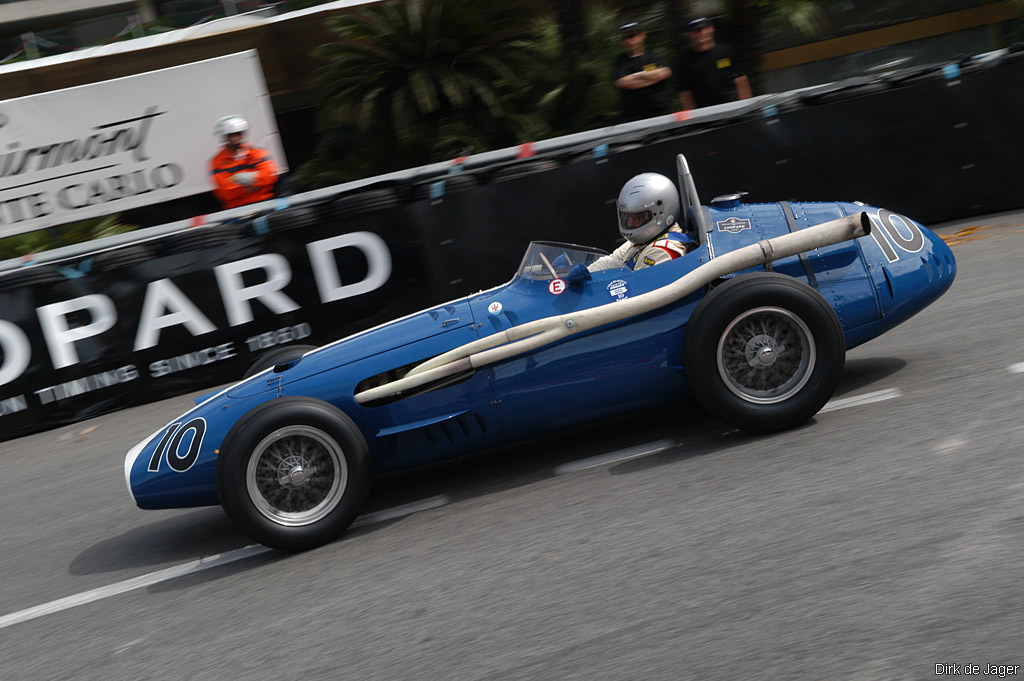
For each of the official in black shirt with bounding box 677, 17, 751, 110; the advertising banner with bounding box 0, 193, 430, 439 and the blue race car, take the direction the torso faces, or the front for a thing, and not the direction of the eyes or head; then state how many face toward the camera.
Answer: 2

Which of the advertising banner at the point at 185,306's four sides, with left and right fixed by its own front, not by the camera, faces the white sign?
back

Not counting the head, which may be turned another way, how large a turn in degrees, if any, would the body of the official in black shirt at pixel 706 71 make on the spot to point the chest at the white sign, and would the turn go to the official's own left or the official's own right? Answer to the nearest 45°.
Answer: approximately 90° to the official's own right

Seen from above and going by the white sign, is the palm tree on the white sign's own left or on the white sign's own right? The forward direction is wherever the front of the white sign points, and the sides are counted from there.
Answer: on the white sign's own left

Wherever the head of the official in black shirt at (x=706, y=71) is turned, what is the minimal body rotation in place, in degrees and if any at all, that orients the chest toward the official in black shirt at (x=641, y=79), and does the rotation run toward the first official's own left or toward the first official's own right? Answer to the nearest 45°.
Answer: approximately 90° to the first official's own right

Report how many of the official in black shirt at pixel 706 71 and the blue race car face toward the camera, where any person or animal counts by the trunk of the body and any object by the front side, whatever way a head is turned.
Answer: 1

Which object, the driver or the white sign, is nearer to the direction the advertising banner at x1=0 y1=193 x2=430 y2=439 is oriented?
the driver

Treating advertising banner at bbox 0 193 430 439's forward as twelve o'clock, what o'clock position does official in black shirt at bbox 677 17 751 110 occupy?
The official in black shirt is roughly at 9 o'clock from the advertising banner.

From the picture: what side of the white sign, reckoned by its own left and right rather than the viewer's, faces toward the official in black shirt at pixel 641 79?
left
